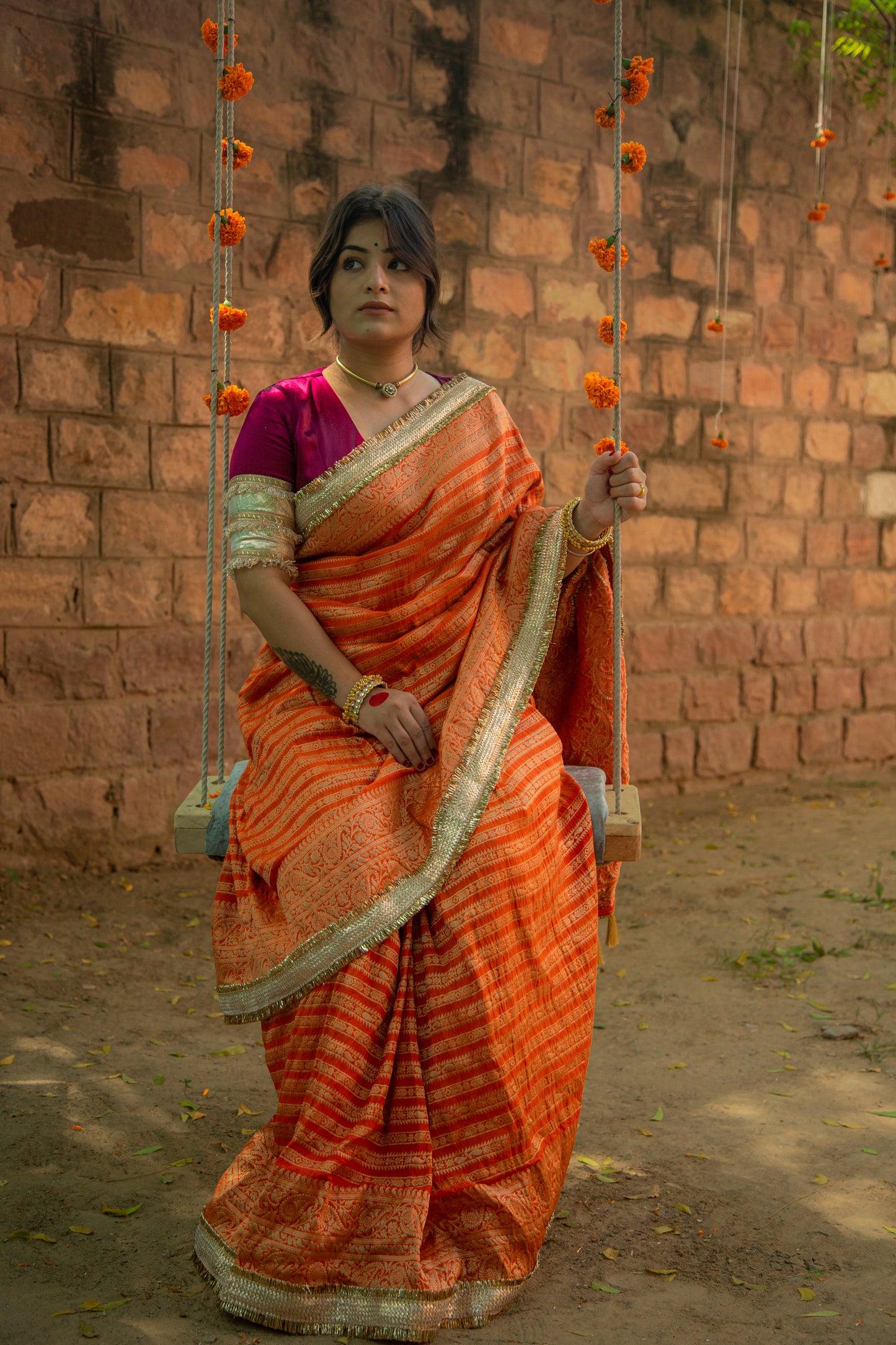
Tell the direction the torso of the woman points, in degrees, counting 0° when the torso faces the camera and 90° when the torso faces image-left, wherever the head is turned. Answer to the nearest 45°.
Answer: approximately 0°

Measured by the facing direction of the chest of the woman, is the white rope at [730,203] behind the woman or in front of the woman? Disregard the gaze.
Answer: behind
